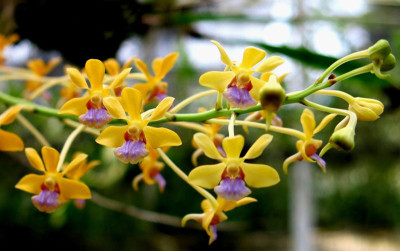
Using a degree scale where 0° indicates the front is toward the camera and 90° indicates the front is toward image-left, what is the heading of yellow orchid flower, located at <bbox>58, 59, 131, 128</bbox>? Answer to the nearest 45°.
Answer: approximately 0°

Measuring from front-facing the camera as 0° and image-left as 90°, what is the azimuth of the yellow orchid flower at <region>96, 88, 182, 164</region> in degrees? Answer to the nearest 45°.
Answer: approximately 0°
